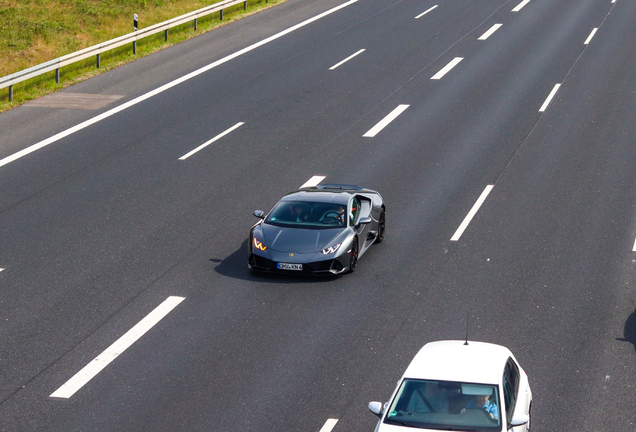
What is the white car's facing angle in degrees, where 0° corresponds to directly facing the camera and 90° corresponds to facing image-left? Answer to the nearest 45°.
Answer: approximately 0°

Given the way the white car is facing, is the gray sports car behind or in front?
behind

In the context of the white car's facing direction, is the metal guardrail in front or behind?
behind
